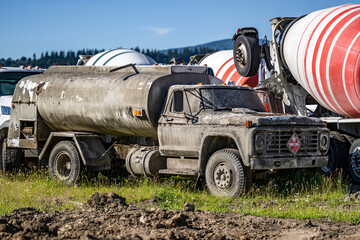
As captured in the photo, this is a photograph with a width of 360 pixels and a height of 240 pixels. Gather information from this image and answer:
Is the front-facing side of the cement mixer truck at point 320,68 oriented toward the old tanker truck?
no

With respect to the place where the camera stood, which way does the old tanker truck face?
facing the viewer and to the right of the viewer

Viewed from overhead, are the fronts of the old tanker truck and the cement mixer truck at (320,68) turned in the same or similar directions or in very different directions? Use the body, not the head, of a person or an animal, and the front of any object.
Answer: same or similar directions

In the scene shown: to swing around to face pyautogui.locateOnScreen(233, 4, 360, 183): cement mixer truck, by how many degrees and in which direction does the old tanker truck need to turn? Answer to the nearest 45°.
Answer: approximately 45° to its left
